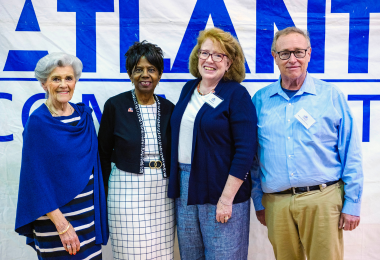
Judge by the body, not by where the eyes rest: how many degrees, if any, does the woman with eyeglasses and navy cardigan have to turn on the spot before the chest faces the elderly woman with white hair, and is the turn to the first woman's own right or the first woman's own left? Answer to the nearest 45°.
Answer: approximately 45° to the first woman's own right

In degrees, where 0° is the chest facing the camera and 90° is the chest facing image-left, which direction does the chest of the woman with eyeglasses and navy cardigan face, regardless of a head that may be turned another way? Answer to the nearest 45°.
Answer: approximately 45°

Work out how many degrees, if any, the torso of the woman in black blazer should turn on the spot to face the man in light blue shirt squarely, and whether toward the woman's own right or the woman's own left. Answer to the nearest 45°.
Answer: approximately 45° to the woman's own left

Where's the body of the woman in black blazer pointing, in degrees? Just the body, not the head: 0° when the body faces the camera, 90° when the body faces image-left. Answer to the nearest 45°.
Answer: approximately 315°
